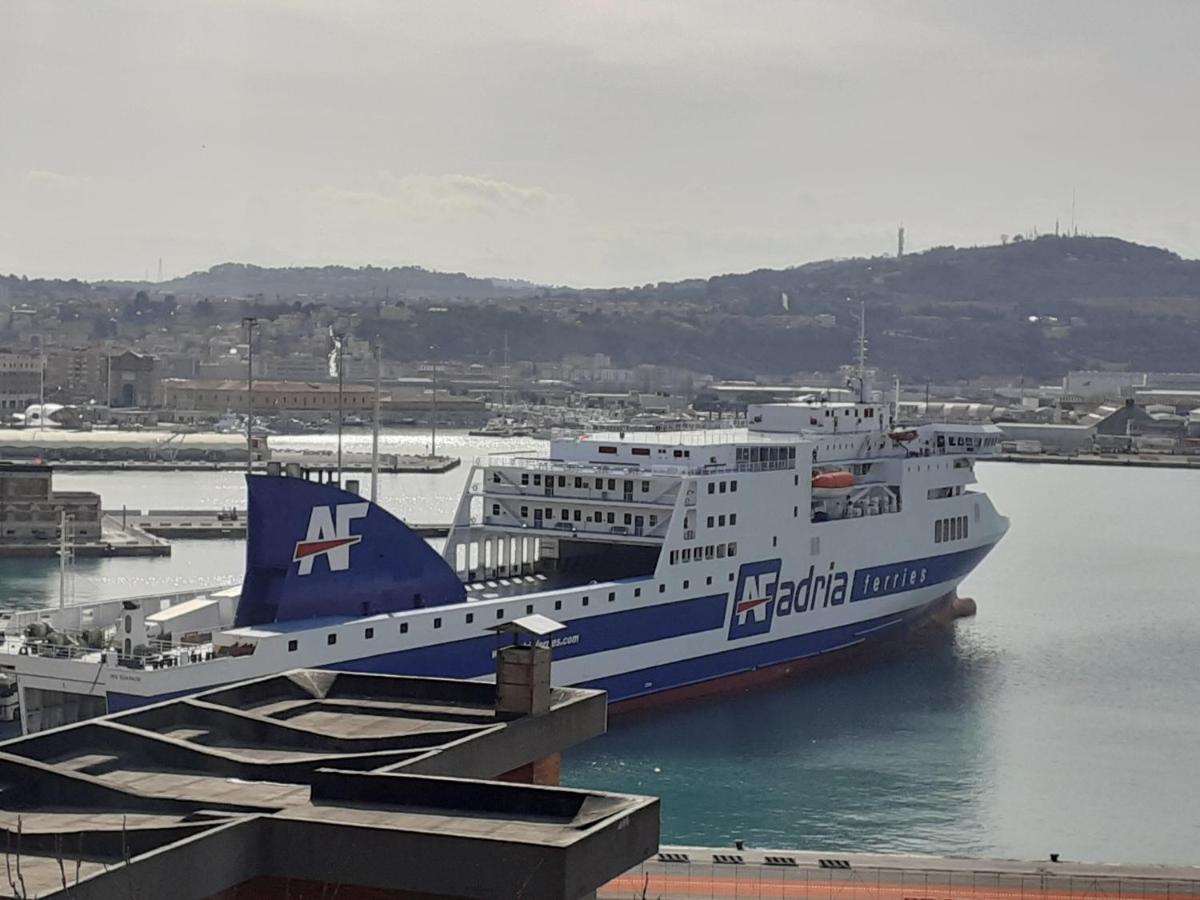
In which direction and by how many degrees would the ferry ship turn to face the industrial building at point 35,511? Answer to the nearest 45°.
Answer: approximately 90° to its left

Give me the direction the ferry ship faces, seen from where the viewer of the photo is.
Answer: facing away from the viewer and to the right of the viewer

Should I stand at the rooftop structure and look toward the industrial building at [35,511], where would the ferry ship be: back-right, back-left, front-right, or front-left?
front-right

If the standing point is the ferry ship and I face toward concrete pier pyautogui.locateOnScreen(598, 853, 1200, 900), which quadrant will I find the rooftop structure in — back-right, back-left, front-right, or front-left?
front-right

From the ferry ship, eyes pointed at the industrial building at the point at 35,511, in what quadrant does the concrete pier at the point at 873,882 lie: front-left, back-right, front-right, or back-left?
back-left

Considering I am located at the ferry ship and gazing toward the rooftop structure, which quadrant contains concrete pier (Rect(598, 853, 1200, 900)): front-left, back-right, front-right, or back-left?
front-left

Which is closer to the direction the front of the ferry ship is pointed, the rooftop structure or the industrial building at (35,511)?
the industrial building

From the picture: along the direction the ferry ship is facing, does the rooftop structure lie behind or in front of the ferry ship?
behind

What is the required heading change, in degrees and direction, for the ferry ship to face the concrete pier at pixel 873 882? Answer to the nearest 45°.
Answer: approximately 135° to its right
